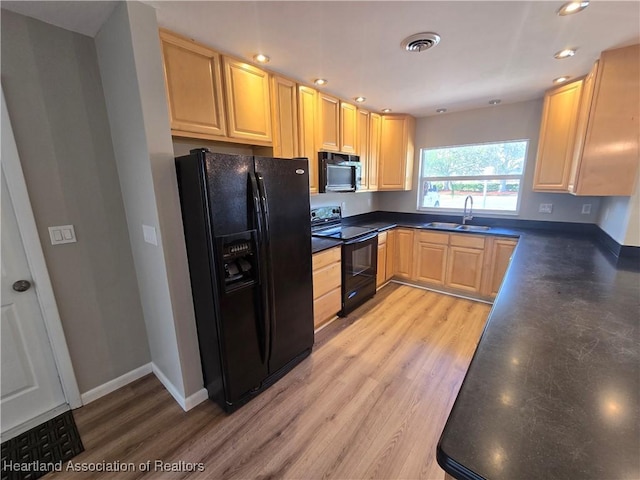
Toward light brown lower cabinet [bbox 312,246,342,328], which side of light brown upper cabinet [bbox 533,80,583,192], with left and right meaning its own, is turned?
front

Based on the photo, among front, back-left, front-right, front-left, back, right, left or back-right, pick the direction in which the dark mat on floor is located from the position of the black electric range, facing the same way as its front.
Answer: right

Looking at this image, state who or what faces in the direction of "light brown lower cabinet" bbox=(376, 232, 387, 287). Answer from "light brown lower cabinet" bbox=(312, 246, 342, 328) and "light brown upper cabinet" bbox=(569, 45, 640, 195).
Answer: the light brown upper cabinet

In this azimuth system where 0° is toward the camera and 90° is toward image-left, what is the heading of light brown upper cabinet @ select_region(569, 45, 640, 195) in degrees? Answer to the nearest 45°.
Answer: approximately 90°

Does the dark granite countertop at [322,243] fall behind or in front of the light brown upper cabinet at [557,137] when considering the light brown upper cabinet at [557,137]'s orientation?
in front

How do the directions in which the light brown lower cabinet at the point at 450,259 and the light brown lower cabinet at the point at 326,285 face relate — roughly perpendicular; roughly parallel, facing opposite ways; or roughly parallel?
roughly perpendicular

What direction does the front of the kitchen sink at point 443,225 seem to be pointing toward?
toward the camera

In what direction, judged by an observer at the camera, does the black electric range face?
facing the viewer and to the right of the viewer

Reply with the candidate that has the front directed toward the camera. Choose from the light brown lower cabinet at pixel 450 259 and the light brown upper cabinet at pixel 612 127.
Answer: the light brown lower cabinet

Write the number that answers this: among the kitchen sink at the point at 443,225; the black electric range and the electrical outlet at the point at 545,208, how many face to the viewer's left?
0
